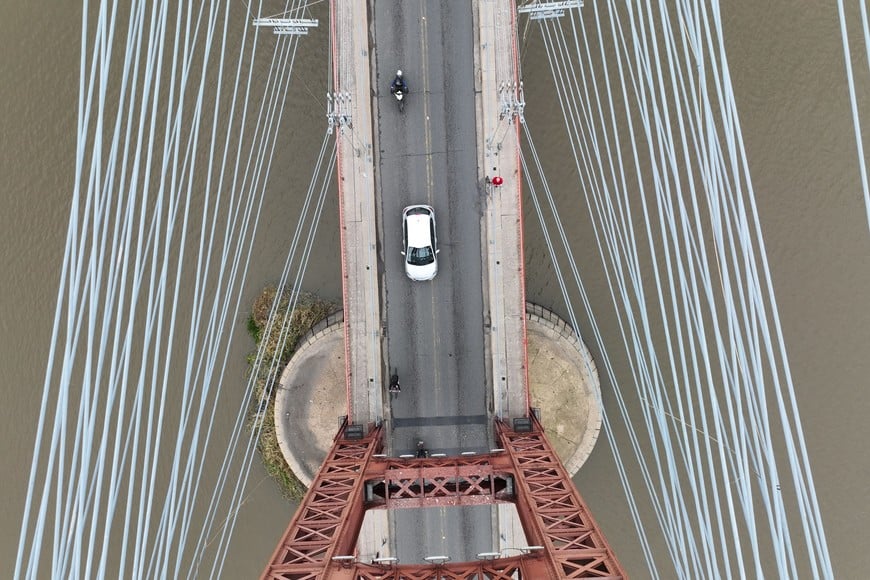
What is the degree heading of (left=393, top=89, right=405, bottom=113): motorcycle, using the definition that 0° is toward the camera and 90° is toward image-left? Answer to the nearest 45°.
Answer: approximately 0°

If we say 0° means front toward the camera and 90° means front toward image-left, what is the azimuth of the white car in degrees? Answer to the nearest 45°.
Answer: approximately 0°

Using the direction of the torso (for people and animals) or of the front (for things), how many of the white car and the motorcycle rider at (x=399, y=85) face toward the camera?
2

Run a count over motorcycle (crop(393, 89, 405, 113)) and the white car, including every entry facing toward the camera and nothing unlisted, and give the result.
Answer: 2
